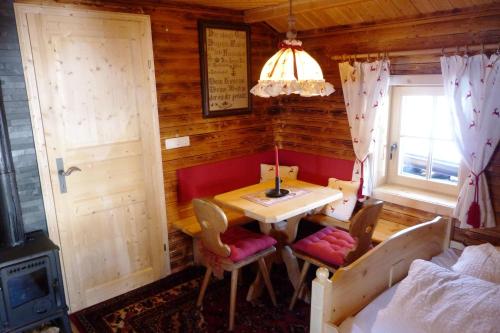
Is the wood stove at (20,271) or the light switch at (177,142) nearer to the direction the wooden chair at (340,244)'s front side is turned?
the light switch

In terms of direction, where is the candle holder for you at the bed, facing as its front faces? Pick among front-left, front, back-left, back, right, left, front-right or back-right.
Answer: back

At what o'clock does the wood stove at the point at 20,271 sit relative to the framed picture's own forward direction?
The wood stove is roughly at 3 o'clock from the framed picture.

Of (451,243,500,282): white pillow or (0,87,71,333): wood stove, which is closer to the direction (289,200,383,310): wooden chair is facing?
the wood stove

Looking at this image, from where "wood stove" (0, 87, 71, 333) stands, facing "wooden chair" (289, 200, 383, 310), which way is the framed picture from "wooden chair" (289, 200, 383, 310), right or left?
left

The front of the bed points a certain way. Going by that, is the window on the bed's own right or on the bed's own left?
on the bed's own left

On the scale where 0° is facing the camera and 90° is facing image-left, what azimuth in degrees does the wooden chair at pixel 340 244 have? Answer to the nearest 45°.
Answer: approximately 135°

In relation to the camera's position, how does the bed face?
facing the viewer and to the right of the viewer

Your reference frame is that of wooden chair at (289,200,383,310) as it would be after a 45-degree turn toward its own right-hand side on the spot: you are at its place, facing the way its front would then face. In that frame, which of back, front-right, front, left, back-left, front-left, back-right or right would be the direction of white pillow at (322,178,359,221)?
front

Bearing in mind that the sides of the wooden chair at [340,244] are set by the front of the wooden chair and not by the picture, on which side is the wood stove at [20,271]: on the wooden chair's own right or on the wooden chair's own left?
on the wooden chair's own left

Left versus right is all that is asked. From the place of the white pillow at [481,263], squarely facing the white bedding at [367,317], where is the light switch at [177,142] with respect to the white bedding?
right
